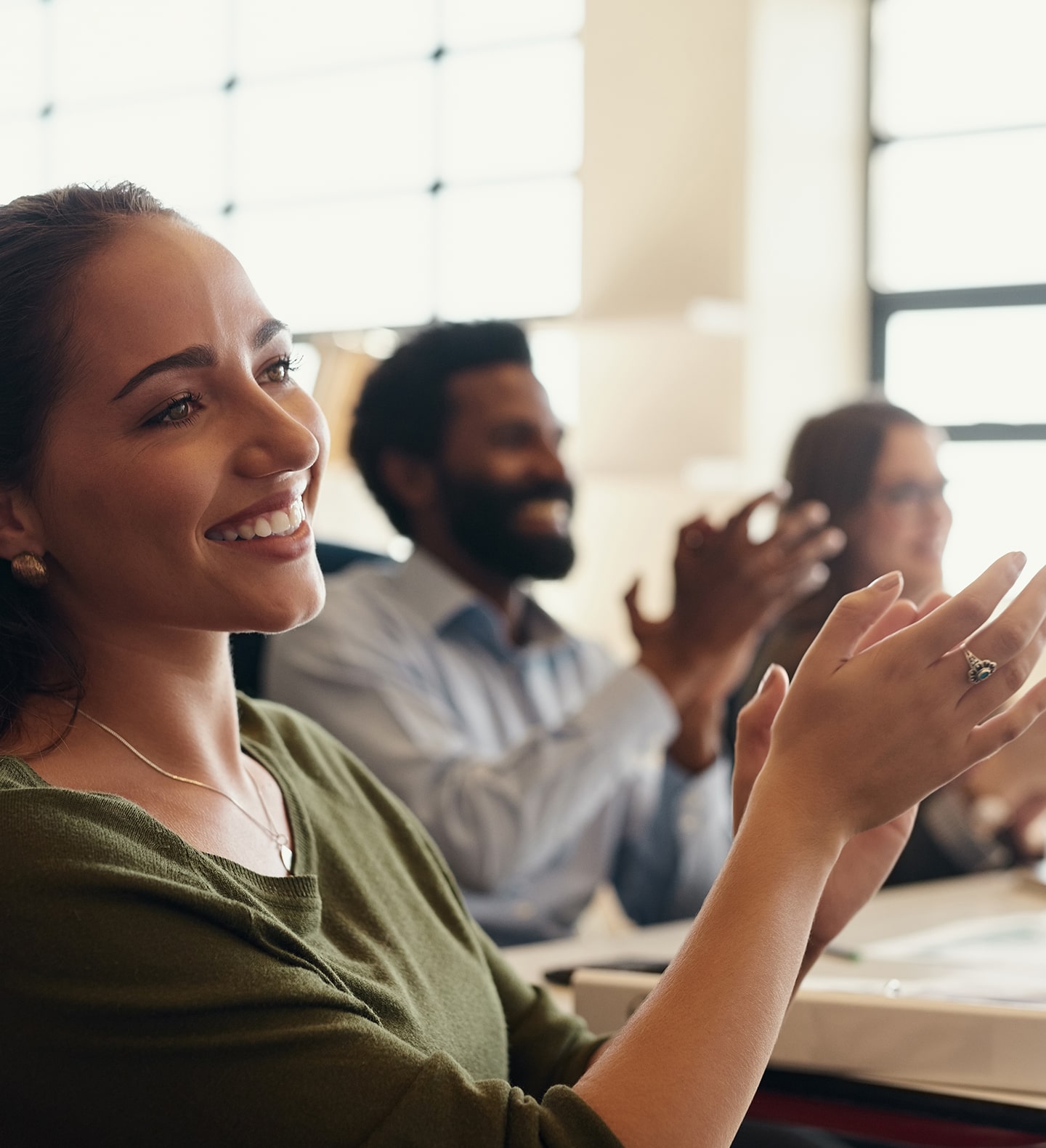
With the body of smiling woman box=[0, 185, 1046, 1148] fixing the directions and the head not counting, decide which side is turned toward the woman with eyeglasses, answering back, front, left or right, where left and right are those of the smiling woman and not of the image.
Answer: left

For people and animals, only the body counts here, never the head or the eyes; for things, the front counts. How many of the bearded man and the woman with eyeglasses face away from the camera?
0

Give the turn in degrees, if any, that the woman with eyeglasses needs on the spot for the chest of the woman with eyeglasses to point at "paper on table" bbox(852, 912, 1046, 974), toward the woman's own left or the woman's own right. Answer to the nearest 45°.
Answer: approximately 45° to the woman's own right

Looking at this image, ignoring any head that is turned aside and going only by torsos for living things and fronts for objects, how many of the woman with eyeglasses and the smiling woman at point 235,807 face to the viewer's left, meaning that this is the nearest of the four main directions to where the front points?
0

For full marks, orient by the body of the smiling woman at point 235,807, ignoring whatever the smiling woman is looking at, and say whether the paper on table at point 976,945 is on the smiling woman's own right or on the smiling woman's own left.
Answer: on the smiling woman's own left

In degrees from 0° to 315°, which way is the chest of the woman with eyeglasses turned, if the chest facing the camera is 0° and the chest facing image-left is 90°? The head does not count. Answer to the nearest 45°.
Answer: approximately 315°

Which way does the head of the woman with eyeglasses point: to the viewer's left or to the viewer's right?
to the viewer's right

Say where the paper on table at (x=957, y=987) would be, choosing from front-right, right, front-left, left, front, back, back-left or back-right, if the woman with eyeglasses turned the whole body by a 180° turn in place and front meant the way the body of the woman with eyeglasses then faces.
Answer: back-left

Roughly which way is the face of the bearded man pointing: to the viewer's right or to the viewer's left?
to the viewer's right
